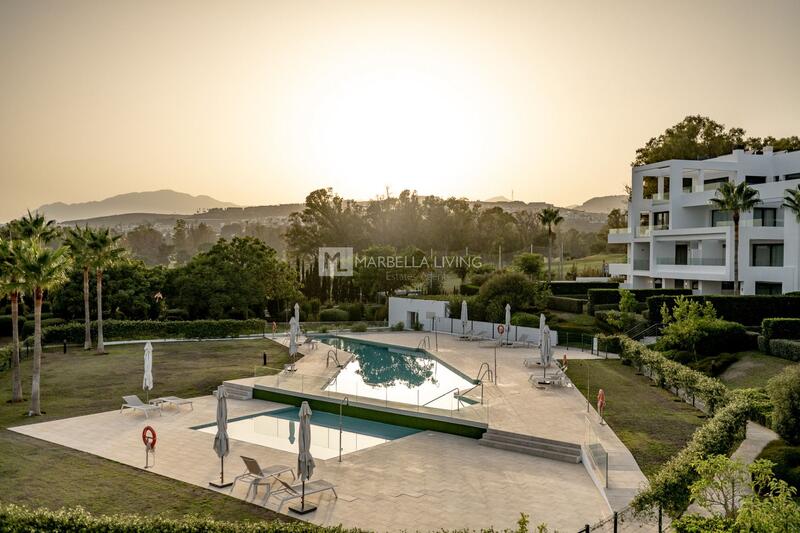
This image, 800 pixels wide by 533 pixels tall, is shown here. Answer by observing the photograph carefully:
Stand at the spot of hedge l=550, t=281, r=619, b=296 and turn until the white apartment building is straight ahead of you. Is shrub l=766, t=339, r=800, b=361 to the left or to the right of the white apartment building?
right

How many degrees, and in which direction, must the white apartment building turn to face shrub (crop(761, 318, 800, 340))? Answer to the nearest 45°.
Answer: approximately 45° to its left

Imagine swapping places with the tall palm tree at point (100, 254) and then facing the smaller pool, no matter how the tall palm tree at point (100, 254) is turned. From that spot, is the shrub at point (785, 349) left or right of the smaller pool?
left

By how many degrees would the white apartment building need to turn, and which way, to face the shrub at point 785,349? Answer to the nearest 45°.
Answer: approximately 45° to its left

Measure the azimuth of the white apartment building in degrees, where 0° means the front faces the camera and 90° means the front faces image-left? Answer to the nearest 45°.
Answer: approximately 45°

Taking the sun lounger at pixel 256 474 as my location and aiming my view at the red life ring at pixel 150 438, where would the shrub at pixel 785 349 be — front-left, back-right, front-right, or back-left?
back-right

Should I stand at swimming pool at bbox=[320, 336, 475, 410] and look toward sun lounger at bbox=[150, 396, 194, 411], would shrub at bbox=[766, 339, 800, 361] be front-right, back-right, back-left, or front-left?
back-left
